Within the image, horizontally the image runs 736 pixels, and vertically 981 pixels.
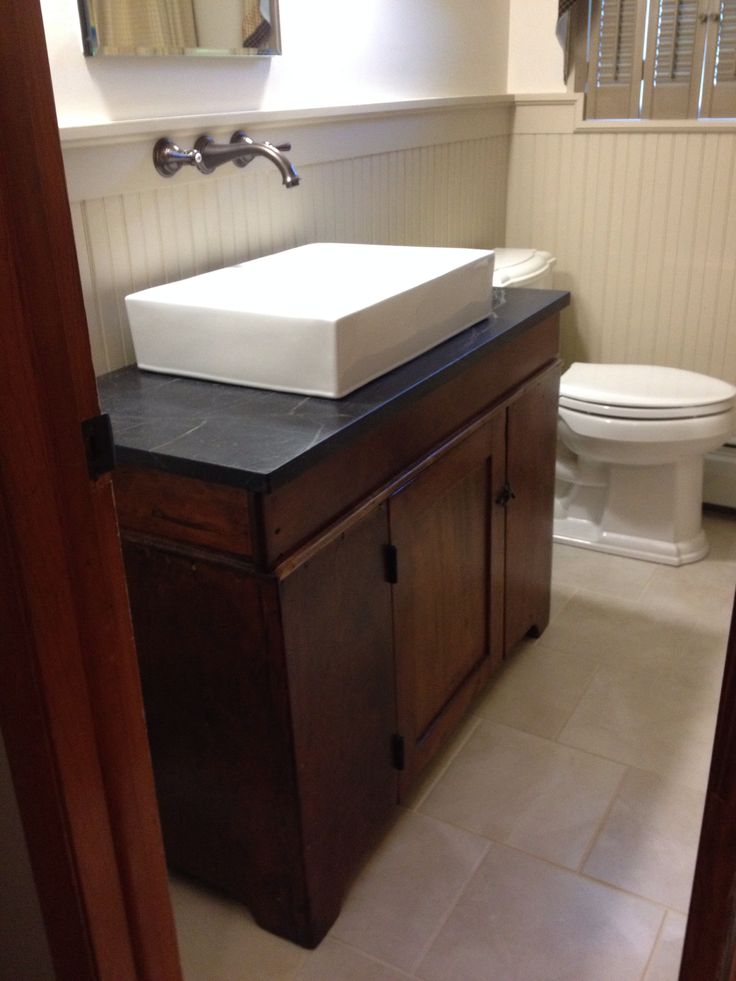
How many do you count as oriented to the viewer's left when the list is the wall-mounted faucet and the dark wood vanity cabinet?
0

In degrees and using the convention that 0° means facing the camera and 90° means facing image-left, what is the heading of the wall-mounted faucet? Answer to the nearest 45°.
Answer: approximately 315°

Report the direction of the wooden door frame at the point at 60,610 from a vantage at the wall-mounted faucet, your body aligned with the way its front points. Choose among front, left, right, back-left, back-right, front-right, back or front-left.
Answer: front-right

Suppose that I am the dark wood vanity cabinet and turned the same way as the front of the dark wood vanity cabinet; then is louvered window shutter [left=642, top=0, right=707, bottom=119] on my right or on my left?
on my left

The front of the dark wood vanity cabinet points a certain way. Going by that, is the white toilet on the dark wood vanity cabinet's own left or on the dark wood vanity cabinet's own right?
on the dark wood vanity cabinet's own left

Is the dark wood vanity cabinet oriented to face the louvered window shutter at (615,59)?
no

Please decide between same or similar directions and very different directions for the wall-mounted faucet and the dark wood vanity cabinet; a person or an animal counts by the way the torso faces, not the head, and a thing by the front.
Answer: same or similar directions

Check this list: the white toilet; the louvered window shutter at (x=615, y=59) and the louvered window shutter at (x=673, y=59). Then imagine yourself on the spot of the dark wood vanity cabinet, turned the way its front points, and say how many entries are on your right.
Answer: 0

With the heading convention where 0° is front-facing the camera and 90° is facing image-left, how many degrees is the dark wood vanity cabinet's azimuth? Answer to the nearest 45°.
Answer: approximately 315°

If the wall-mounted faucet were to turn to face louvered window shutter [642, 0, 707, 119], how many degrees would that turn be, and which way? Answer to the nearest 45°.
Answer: approximately 90° to its left
